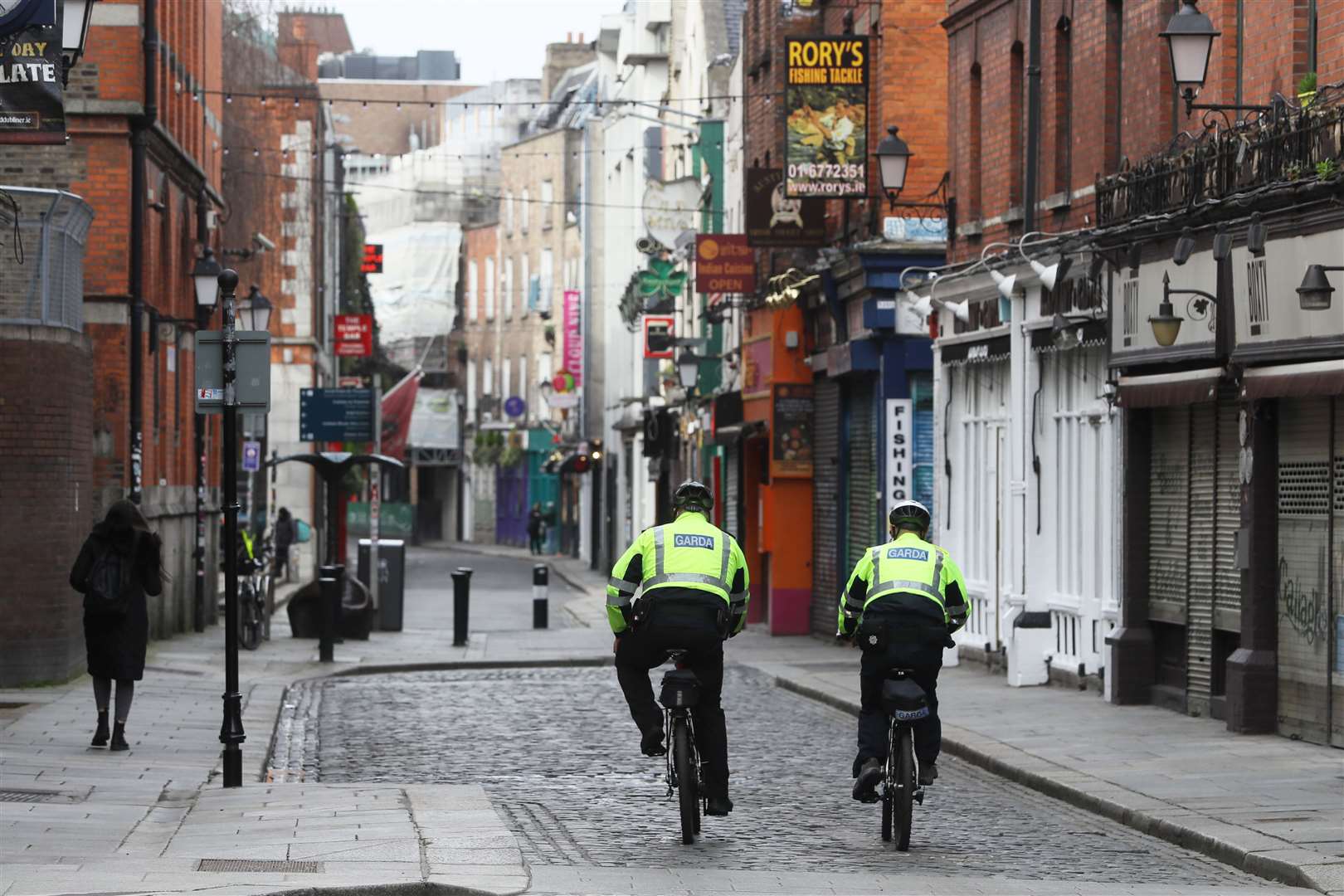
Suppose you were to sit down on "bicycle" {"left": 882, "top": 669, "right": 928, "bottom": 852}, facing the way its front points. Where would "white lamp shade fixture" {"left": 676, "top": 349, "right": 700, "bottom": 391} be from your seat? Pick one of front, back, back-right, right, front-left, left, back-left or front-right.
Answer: front

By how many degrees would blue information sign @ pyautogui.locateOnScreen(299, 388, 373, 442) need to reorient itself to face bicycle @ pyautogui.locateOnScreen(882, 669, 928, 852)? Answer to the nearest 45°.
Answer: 0° — it already faces it

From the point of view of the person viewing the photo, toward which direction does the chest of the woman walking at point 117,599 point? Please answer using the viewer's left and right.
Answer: facing away from the viewer

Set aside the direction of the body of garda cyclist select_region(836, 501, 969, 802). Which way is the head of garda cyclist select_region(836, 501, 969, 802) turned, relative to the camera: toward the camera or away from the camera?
away from the camera

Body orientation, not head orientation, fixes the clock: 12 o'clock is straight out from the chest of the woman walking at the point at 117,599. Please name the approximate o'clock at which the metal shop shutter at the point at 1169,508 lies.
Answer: The metal shop shutter is roughly at 3 o'clock from the woman walking.

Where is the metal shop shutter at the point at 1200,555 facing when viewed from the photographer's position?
facing the viewer and to the left of the viewer

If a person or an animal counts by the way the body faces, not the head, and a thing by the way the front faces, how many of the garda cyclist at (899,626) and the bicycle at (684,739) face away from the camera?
2

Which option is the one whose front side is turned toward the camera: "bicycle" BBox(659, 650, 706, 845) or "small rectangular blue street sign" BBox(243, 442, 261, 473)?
the small rectangular blue street sign

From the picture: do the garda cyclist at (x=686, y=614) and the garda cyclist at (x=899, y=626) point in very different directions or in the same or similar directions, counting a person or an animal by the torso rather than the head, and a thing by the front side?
same or similar directions

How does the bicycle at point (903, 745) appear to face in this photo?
away from the camera

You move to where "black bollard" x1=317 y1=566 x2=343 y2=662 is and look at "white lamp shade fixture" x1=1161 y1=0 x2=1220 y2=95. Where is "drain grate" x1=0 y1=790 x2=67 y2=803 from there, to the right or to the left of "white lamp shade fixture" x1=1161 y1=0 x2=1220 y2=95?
right

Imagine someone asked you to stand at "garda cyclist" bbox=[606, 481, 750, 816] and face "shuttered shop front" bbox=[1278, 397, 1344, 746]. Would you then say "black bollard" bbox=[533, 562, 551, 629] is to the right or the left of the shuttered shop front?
left

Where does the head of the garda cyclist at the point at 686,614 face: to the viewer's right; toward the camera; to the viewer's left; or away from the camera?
away from the camera

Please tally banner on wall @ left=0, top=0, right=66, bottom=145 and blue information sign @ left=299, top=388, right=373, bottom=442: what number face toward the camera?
2

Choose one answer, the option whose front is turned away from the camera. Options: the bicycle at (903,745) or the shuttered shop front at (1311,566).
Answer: the bicycle

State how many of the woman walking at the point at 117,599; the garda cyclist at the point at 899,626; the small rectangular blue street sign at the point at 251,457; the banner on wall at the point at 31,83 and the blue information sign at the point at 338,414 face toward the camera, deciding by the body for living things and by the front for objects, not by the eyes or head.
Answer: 3

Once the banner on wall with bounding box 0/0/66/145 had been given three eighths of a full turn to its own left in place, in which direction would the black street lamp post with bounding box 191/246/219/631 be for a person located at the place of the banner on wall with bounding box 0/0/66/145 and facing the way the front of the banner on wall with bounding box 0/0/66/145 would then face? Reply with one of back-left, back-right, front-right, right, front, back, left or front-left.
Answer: front-left
